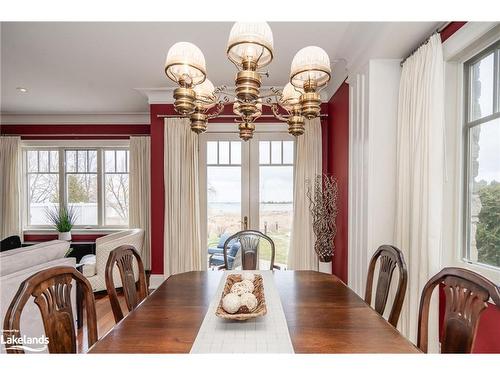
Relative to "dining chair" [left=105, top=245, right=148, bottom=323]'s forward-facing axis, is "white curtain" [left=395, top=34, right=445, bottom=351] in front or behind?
in front

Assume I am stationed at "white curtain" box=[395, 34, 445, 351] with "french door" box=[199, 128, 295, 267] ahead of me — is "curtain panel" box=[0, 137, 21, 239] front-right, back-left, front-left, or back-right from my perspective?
front-left

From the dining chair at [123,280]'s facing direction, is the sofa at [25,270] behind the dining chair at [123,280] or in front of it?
behind

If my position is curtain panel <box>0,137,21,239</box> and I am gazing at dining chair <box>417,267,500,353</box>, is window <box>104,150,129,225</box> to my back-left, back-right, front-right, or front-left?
front-left

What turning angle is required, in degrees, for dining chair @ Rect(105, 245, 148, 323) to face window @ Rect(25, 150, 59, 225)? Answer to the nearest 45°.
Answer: approximately 135° to its left

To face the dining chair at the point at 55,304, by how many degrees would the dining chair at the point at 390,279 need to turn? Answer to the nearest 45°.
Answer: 0° — it already faces it
